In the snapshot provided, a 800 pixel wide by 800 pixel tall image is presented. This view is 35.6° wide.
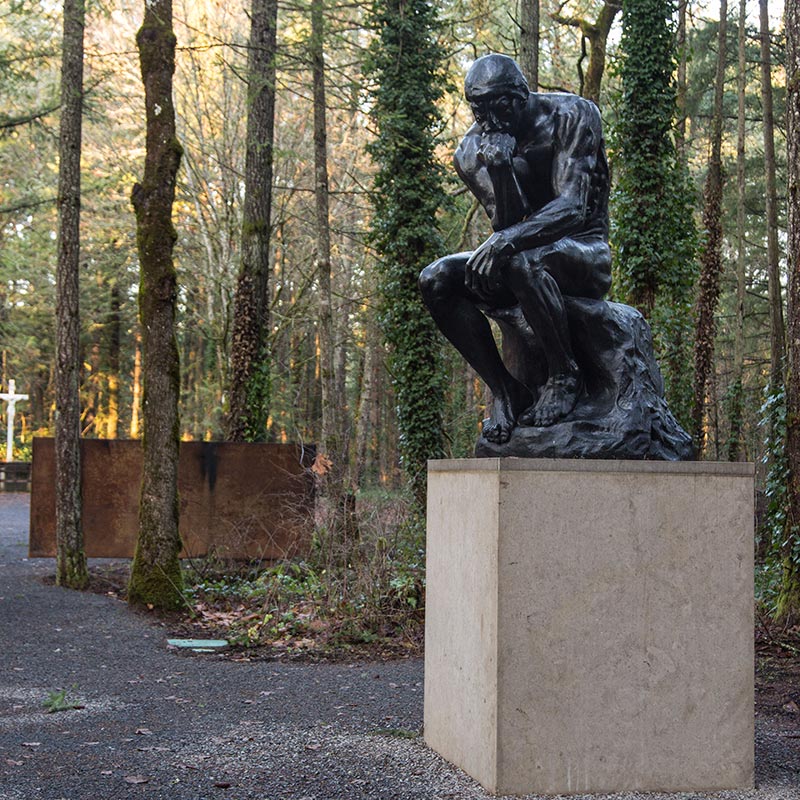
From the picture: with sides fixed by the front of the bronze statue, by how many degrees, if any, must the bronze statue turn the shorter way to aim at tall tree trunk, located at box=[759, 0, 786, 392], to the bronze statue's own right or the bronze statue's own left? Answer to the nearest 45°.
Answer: approximately 135° to the bronze statue's own right

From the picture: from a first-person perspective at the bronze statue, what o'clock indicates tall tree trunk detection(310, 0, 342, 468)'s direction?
The tall tree trunk is roughly at 4 o'clock from the bronze statue.

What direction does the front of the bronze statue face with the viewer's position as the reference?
facing the viewer and to the left of the viewer

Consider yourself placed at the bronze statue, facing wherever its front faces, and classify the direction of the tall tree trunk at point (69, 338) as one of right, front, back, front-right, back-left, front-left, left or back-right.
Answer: right

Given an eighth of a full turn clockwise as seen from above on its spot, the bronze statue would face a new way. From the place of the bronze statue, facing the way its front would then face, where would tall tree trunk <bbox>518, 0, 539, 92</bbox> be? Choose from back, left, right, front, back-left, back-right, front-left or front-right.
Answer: right

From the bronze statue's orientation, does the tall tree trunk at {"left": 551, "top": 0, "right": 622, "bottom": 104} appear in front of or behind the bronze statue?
behind

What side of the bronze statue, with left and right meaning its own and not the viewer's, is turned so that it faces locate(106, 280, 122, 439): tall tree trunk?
right

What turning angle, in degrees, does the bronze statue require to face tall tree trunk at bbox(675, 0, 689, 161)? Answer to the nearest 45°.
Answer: approximately 135° to its right

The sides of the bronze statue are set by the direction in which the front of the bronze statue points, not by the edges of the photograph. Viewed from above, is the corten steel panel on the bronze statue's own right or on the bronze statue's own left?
on the bronze statue's own right

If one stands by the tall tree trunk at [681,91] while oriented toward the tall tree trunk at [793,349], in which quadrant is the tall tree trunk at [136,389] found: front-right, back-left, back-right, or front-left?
back-right

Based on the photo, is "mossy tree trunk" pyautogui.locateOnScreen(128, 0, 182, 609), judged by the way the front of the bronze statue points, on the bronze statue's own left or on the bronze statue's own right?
on the bronze statue's own right
